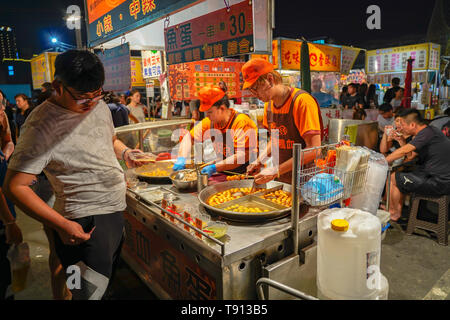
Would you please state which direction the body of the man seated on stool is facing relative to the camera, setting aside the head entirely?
to the viewer's left

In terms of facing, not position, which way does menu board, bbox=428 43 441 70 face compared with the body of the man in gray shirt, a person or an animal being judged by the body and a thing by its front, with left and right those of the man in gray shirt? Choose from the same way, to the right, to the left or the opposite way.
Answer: to the right

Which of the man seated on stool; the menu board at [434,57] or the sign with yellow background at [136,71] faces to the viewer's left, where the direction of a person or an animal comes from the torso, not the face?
the man seated on stool

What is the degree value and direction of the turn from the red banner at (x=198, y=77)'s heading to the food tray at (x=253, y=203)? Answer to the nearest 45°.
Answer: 0° — it already faces it

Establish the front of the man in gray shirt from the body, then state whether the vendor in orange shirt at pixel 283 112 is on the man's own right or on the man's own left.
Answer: on the man's own left

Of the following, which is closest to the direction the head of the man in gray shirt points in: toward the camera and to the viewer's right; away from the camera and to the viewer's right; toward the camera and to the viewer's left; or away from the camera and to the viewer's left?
toward the camera and to the viewer's right

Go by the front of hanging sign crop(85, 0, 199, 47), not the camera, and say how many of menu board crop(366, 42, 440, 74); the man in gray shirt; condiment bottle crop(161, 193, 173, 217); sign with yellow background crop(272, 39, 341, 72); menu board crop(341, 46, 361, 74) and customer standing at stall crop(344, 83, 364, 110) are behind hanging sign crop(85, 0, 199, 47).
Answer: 4

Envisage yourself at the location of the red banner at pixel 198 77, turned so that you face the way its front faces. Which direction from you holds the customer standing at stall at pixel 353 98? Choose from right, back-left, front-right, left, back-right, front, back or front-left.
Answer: back-left

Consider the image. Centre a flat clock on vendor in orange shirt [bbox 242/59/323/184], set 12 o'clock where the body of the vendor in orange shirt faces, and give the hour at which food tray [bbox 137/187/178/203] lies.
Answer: The food tray is roughly at 1 o'clock from the vendor in orange shirt.
